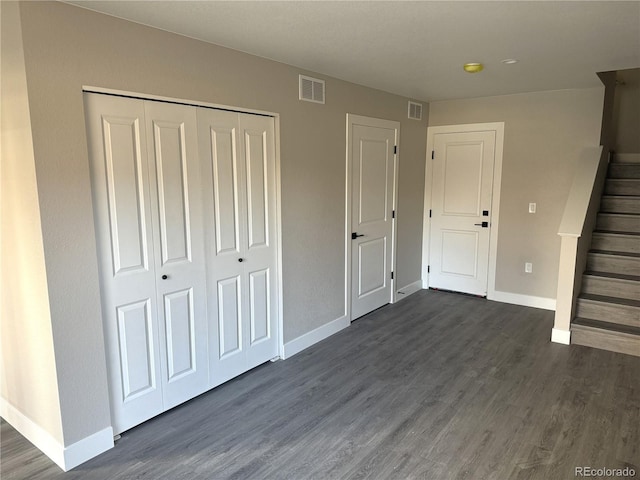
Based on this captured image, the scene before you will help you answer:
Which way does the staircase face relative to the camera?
toward the camera

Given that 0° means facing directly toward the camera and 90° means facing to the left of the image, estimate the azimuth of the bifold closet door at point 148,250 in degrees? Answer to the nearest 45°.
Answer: approximately 315°

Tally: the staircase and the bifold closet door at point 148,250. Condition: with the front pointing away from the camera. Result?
0

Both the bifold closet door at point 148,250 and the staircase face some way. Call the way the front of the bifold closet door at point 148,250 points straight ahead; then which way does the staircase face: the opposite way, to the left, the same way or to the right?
to the right

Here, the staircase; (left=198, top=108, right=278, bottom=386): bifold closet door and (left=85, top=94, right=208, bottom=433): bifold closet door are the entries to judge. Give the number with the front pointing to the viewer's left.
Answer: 0

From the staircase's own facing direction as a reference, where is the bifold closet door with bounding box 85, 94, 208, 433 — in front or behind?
in front

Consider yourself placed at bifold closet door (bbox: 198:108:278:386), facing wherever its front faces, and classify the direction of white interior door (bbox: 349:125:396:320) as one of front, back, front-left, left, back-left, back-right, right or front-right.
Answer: left

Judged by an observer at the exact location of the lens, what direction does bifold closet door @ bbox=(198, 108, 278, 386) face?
facing the viewer and to the right of the viewer

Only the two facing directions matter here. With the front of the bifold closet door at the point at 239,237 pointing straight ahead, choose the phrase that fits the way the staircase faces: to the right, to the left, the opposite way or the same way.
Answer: to the right

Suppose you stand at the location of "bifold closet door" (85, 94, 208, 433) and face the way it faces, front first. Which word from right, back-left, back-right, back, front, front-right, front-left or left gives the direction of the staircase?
front-left

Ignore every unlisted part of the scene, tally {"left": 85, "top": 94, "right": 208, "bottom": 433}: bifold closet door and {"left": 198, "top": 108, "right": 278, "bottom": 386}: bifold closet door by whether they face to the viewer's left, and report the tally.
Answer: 0

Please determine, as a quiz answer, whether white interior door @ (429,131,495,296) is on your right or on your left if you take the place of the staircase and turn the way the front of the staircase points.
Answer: on your right
